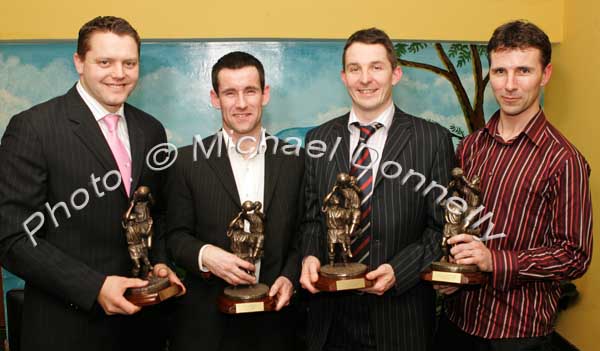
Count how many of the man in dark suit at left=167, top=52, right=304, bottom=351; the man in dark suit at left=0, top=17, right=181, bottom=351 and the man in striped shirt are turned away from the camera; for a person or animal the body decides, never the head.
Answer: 0

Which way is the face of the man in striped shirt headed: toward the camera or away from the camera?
toward the camera

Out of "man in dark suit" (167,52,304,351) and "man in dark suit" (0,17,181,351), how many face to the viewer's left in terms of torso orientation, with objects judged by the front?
0

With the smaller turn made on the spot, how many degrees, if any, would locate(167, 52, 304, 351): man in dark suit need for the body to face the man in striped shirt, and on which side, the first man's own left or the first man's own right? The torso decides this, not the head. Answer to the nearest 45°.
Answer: approximately 90° to the first man's own left

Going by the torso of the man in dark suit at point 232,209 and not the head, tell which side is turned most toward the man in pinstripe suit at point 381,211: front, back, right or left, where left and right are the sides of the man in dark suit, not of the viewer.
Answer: left

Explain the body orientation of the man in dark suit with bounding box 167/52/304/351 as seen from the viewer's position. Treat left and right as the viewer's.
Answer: facing the viewer

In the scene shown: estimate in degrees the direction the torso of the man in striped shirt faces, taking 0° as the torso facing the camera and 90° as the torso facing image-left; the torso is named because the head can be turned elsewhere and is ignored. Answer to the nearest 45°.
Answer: approximately 45°

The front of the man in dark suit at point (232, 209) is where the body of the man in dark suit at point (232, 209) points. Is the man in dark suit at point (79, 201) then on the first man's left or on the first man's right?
on the first man's right

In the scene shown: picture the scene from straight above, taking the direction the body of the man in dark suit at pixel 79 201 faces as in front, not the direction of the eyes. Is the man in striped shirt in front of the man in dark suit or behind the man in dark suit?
in front

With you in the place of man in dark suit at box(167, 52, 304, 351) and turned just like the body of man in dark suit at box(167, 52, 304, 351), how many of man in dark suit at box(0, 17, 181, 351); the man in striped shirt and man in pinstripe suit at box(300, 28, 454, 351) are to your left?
2
